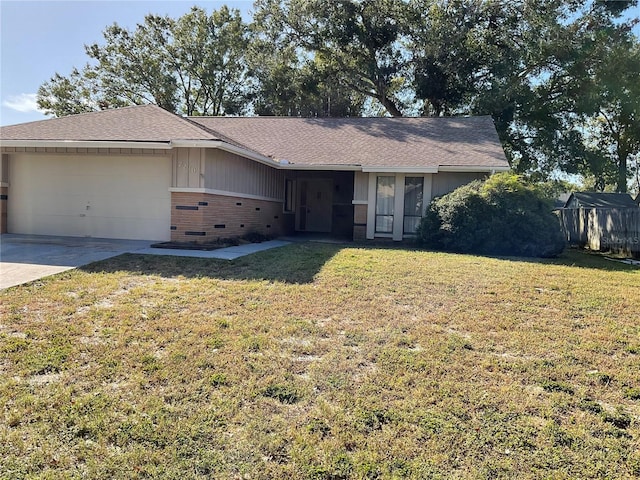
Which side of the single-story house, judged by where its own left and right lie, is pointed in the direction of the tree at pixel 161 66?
back

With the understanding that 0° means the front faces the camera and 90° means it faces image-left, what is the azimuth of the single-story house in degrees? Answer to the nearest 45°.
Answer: approximately 0°

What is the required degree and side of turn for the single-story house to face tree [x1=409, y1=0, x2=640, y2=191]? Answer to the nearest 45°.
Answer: approximately 135° to its left

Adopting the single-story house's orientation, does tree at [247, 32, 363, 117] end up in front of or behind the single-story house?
behind
